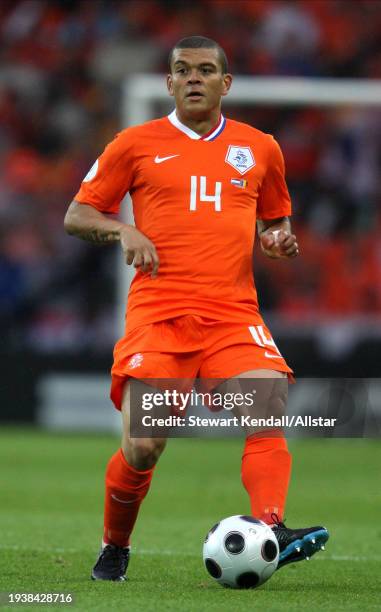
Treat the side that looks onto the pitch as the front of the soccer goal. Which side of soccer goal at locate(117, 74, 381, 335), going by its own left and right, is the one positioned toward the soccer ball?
front

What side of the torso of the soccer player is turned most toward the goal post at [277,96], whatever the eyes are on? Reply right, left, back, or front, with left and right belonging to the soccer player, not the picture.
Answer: back

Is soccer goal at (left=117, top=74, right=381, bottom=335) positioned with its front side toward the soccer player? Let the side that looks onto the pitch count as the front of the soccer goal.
yes

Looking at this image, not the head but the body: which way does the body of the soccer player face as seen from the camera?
toward the camera

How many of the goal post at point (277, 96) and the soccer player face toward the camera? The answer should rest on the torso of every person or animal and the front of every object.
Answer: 2

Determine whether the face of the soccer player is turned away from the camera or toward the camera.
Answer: toward the camera

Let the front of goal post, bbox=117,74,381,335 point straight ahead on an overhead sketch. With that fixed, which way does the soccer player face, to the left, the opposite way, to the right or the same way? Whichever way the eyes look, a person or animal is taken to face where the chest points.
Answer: the same way

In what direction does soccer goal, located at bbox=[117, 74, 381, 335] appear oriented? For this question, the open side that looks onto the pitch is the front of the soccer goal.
toward the camera
